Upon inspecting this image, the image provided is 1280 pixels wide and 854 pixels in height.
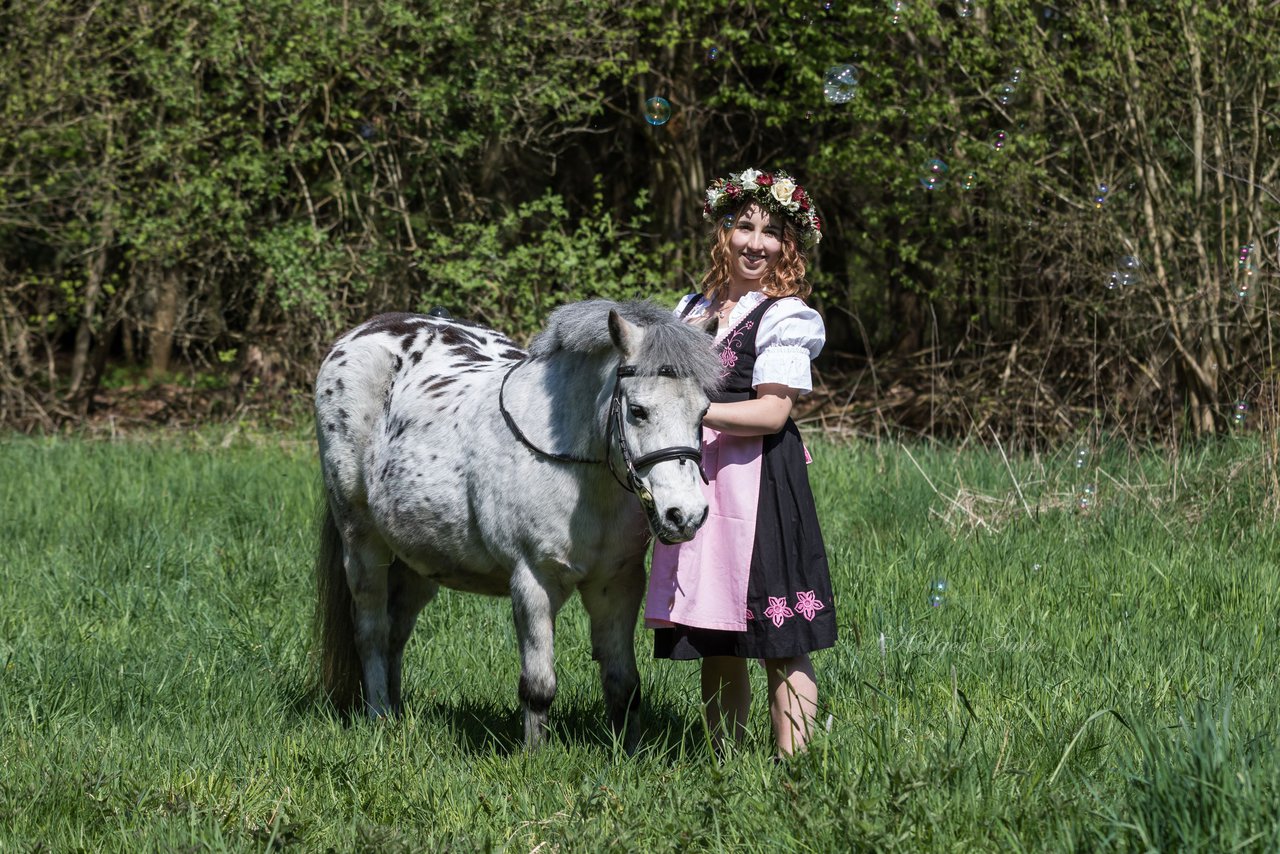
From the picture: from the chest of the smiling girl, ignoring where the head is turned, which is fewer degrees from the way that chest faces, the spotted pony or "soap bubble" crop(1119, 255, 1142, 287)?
the spotted pony

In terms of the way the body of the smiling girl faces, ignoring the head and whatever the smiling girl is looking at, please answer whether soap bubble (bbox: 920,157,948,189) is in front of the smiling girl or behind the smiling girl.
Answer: behind

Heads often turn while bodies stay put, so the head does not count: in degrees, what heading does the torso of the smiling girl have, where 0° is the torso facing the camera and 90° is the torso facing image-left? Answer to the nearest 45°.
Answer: approximately 45°

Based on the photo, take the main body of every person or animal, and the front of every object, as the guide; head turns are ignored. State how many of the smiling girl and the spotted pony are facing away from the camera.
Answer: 0

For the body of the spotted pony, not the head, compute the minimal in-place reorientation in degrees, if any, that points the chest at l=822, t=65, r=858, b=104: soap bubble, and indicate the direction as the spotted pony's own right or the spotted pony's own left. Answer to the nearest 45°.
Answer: approximately 90° to the spotted pony's own left

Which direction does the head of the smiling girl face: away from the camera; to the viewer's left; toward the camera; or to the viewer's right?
toward the camera

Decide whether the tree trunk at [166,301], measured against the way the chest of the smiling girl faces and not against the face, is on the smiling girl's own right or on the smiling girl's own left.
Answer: on the smiling girl's own right

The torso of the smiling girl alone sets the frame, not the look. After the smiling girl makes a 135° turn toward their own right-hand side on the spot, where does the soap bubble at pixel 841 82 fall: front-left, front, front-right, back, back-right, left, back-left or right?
front

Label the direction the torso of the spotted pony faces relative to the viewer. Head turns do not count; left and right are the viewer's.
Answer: facing the viewer and to the right of the viewer

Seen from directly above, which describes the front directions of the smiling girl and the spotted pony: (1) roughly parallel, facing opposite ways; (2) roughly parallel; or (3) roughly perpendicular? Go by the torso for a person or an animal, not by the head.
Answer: roughly perpendicular
